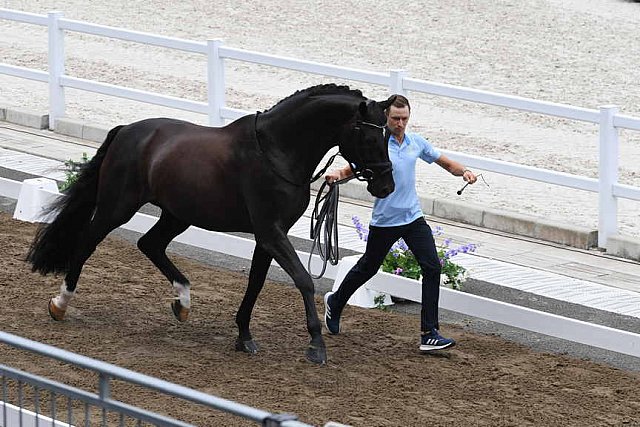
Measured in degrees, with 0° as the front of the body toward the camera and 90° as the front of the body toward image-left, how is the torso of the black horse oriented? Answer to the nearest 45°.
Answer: approximately 315°

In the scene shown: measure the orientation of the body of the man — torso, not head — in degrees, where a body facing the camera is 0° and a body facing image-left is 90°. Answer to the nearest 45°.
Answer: approximately 315°

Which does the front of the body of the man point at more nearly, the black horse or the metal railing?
the metal railing

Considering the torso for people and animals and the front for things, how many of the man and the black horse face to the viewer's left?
0

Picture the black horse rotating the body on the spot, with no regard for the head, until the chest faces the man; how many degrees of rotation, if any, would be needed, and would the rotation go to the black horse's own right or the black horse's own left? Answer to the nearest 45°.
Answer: approximately 45° to the black horse's own left

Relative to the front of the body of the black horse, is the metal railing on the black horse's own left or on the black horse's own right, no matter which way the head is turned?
on the black horse's own right
